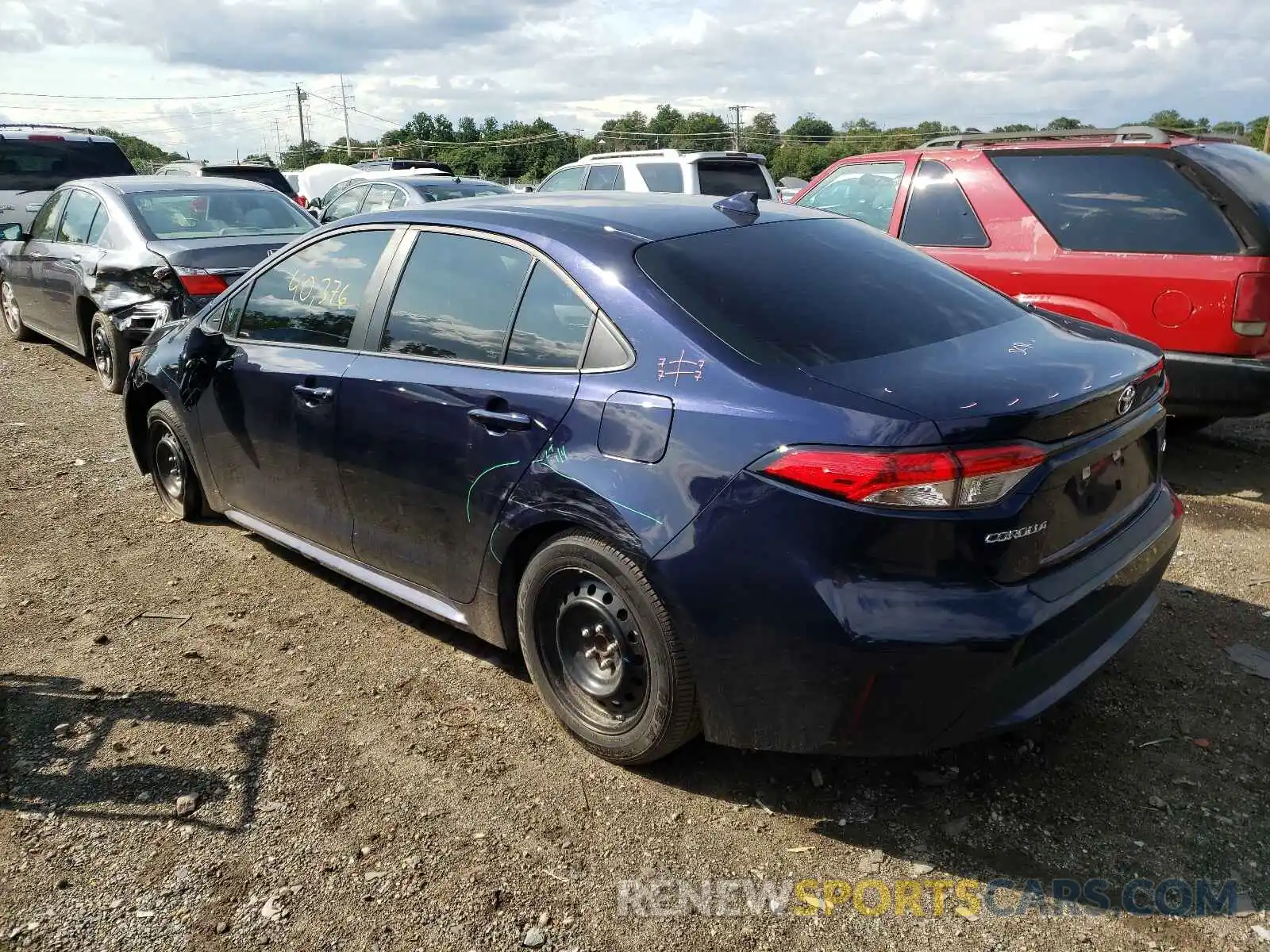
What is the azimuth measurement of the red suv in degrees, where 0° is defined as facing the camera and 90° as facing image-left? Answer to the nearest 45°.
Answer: approximately 135°

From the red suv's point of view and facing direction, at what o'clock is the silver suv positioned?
The silver suv is roughly at 11 o'clock from the red suv.

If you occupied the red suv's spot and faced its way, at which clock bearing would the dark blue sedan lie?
The dark blue sedan is roughly at 8 o'clock from the red suv.

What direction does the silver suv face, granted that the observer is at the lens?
facing away from the viewer

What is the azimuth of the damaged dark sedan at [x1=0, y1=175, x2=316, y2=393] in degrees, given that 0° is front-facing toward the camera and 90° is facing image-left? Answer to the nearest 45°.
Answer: approximately 135°

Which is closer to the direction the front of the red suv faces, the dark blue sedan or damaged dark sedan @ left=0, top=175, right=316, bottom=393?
the damaged dark sedan

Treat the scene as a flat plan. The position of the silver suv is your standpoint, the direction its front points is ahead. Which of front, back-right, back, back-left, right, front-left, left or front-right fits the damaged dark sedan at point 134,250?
back

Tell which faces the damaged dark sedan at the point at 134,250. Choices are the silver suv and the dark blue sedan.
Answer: the dark blue sedan
